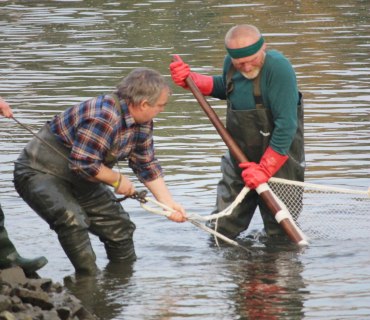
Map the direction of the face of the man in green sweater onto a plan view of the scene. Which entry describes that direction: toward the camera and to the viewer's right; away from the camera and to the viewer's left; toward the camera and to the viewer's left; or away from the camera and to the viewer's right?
toward the camera and to the viewer's left

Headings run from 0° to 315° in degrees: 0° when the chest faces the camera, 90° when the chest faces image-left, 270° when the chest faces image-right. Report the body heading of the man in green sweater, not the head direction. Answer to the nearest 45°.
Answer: approximately 45°

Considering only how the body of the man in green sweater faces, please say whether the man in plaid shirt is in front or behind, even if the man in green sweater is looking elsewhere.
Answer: in front
